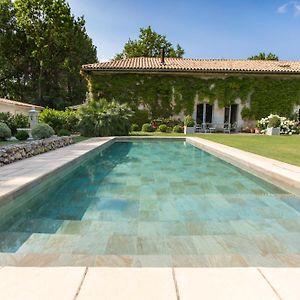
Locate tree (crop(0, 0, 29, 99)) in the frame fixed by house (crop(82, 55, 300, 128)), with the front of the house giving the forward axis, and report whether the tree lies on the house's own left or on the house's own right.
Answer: on the house's own right

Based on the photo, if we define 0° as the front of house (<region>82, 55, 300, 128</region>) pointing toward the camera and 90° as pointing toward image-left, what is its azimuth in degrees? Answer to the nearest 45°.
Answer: approximately 0°

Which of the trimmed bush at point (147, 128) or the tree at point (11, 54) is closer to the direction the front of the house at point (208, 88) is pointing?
the trimmed bush

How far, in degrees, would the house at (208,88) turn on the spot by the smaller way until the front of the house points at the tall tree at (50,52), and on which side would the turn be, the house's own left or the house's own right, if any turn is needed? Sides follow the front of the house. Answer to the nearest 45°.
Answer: approximately 135° to the house's own right

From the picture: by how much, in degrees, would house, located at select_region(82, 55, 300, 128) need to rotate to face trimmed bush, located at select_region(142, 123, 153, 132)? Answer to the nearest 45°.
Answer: approximately 45° to its right

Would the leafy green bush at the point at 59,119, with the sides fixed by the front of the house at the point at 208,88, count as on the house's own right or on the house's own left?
on the house's own right

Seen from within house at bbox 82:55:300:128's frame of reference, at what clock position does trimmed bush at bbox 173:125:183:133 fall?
The trimmed bush is roughly at 1 o'clock from the house.

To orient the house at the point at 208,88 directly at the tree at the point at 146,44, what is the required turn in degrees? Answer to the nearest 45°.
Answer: approximately 135° to its right
